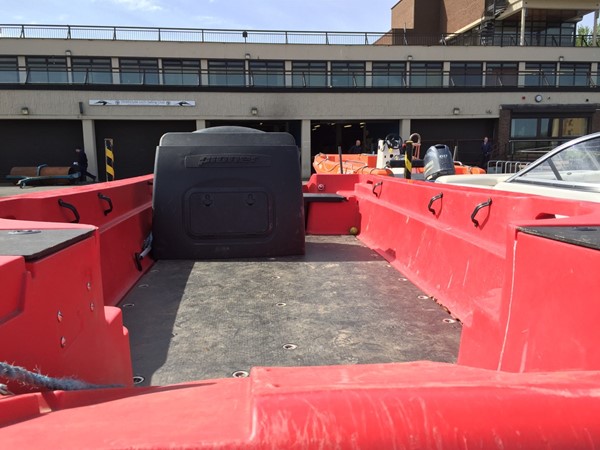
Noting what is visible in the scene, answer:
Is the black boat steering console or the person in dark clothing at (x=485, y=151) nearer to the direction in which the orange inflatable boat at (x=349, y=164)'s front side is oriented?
the black boat steering console

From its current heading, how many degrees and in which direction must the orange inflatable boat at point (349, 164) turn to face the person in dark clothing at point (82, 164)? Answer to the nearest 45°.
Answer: approximately 45° to its right

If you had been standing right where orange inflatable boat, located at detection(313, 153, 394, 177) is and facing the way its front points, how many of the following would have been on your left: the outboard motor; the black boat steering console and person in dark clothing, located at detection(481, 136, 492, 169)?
2

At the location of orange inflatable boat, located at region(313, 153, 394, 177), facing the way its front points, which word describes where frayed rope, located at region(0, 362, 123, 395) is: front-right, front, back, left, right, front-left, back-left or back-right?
left

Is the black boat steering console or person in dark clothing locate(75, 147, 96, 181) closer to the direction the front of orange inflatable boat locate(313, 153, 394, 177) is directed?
the person in dark clothing

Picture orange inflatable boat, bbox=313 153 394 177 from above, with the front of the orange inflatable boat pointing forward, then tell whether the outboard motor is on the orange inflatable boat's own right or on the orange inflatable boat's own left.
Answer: on the orange inflatable boat's own left

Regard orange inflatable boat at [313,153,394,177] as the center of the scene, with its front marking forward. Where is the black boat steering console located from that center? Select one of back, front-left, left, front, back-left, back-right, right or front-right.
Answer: left

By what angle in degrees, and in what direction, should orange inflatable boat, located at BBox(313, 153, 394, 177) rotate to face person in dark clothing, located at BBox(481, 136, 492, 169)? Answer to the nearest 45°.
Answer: approximately 135° to its right

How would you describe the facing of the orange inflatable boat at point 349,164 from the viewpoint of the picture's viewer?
facing to the left of the viewer
